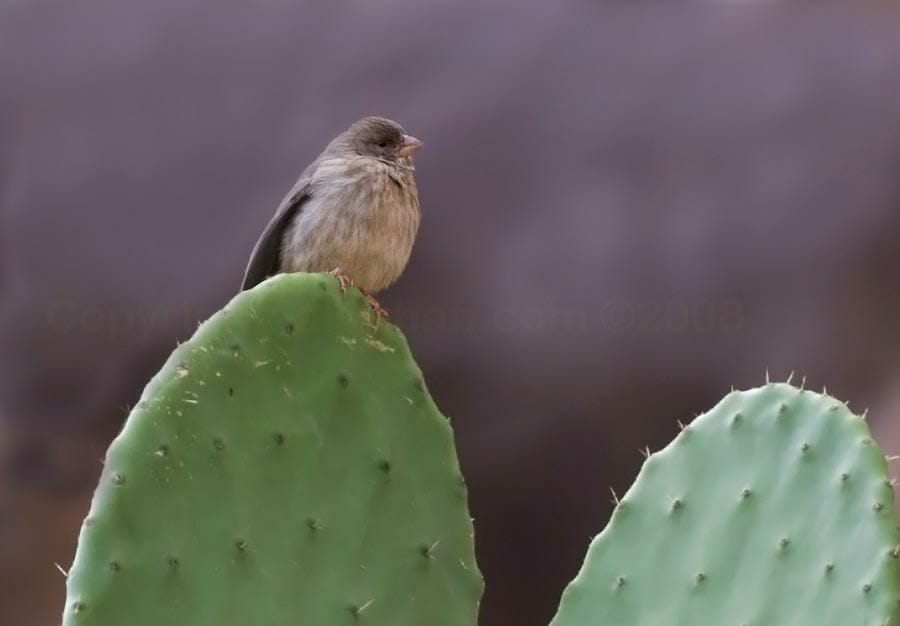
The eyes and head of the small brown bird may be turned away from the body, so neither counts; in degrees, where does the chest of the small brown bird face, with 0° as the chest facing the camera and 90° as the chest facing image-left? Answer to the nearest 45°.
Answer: approximately 315°
